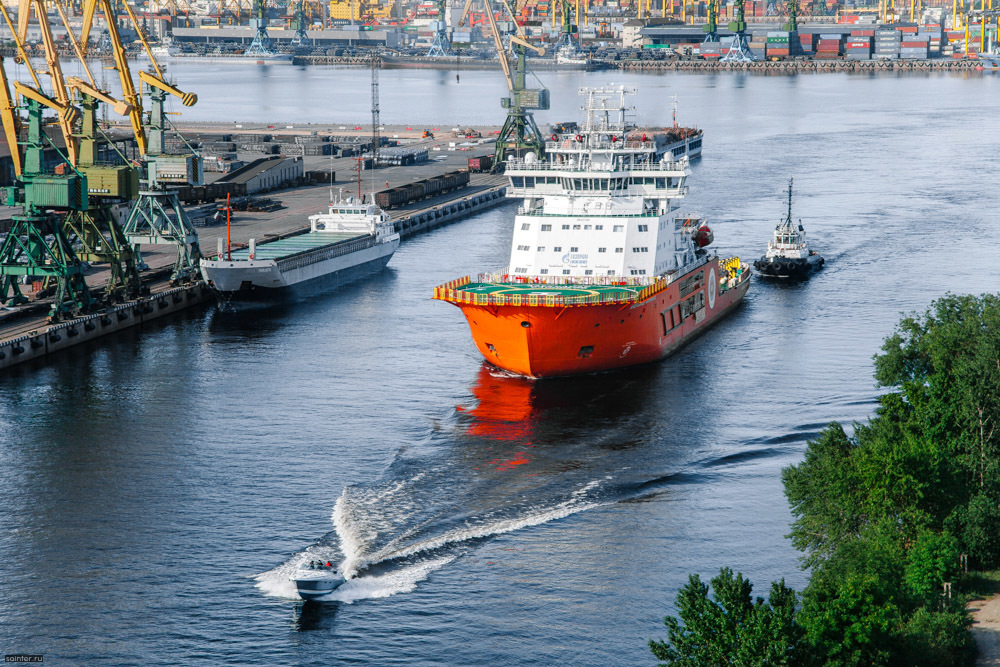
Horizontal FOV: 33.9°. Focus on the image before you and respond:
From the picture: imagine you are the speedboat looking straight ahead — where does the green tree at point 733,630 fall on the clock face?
The green tree is roughly at 9 o'clock from the speedboat.

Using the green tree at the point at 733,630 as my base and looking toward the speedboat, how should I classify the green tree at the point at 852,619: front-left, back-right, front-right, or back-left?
back-right

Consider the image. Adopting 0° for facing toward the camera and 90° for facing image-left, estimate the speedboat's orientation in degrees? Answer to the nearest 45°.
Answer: approximately 45°

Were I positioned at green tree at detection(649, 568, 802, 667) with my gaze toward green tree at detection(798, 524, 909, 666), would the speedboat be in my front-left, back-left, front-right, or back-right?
back-left

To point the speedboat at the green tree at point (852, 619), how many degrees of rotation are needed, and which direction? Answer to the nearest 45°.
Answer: approximately 90° to its left
